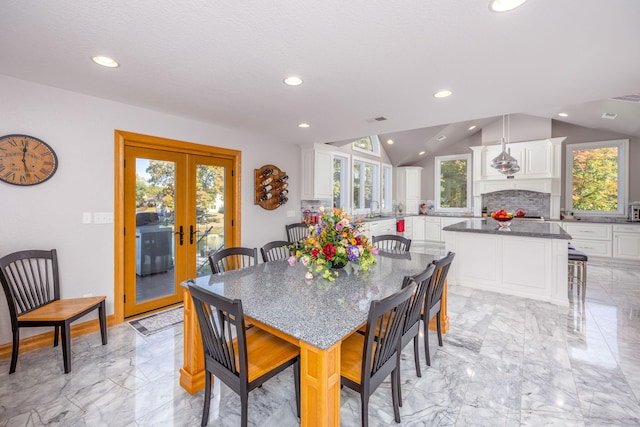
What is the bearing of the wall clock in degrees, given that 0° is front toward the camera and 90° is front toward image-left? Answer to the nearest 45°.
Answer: approximately 0°

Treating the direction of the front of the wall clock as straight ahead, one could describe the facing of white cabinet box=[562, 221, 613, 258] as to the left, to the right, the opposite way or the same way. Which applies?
to the right

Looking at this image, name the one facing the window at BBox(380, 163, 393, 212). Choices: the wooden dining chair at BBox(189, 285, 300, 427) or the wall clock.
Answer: the wooden dining chair

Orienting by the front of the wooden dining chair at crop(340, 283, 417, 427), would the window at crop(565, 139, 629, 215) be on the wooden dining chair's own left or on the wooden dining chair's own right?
on the wooden dining chair's own right

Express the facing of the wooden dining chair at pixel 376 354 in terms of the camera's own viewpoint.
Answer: facing away from the viewer and to the left of the viewer

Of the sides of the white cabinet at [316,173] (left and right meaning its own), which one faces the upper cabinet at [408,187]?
left

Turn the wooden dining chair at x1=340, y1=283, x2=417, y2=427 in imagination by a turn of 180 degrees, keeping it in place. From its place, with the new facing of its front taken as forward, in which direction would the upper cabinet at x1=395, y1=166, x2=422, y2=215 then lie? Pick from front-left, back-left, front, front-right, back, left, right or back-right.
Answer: back-left

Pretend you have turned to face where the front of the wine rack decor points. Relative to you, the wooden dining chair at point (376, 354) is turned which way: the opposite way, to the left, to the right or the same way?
the opposite way

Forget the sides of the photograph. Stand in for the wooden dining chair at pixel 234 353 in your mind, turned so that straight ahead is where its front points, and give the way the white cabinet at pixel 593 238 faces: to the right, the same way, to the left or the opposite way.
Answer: the opposite way

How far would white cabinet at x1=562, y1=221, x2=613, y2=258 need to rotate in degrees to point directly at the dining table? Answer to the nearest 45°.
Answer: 0° — it already faces it
